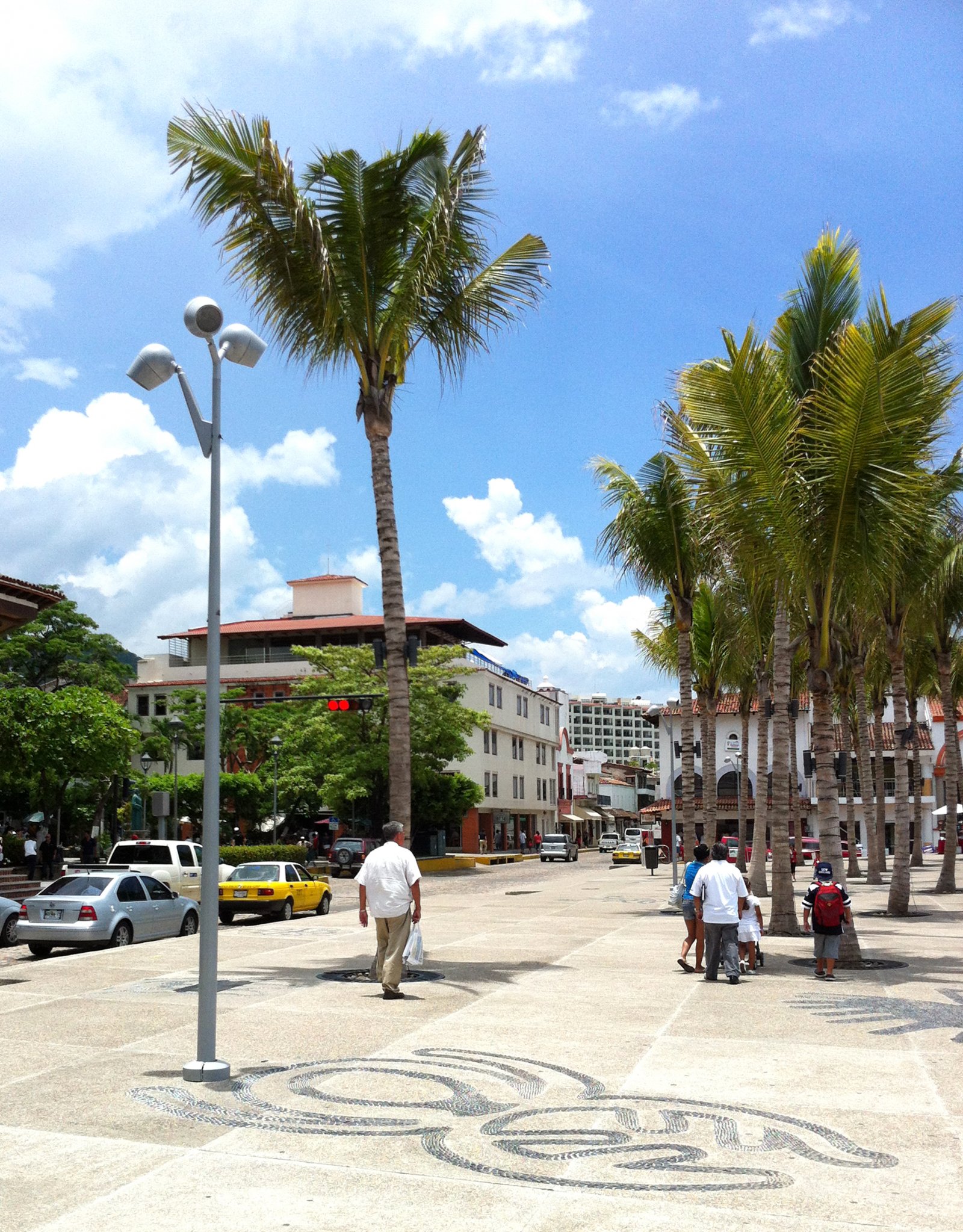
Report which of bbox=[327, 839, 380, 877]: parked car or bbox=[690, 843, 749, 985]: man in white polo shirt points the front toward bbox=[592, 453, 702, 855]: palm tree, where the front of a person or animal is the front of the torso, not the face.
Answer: the man in white polo shirt

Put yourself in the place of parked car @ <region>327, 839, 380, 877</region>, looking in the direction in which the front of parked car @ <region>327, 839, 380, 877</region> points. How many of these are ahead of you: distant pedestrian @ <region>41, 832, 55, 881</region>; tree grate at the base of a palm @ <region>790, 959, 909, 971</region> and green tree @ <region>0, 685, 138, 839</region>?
0

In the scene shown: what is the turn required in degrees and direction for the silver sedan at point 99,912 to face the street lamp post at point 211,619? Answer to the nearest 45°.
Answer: approximately 135° to its right

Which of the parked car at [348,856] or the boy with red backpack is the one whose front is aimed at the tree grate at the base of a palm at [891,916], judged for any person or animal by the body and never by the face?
the boy with red backpack

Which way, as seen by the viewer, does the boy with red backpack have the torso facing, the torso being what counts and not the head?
away from the camera

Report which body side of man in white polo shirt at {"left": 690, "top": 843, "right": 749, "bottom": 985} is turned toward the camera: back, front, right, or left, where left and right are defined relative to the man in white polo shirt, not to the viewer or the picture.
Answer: back

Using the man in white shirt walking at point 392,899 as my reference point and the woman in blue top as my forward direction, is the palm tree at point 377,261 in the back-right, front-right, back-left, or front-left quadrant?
front-left

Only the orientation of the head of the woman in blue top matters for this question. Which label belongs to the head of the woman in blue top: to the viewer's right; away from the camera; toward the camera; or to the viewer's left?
away from the camera

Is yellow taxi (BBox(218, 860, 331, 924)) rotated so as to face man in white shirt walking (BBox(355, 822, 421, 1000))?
no

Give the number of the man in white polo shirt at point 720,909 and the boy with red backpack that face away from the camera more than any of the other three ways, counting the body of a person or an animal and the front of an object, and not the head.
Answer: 2

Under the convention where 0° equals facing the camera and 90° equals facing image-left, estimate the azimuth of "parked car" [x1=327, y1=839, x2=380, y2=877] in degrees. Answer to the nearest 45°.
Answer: approximately 225°

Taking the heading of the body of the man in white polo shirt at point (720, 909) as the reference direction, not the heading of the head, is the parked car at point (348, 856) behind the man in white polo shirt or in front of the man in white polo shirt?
in front

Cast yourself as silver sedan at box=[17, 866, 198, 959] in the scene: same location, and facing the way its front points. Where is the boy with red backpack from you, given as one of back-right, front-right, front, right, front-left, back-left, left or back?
right
